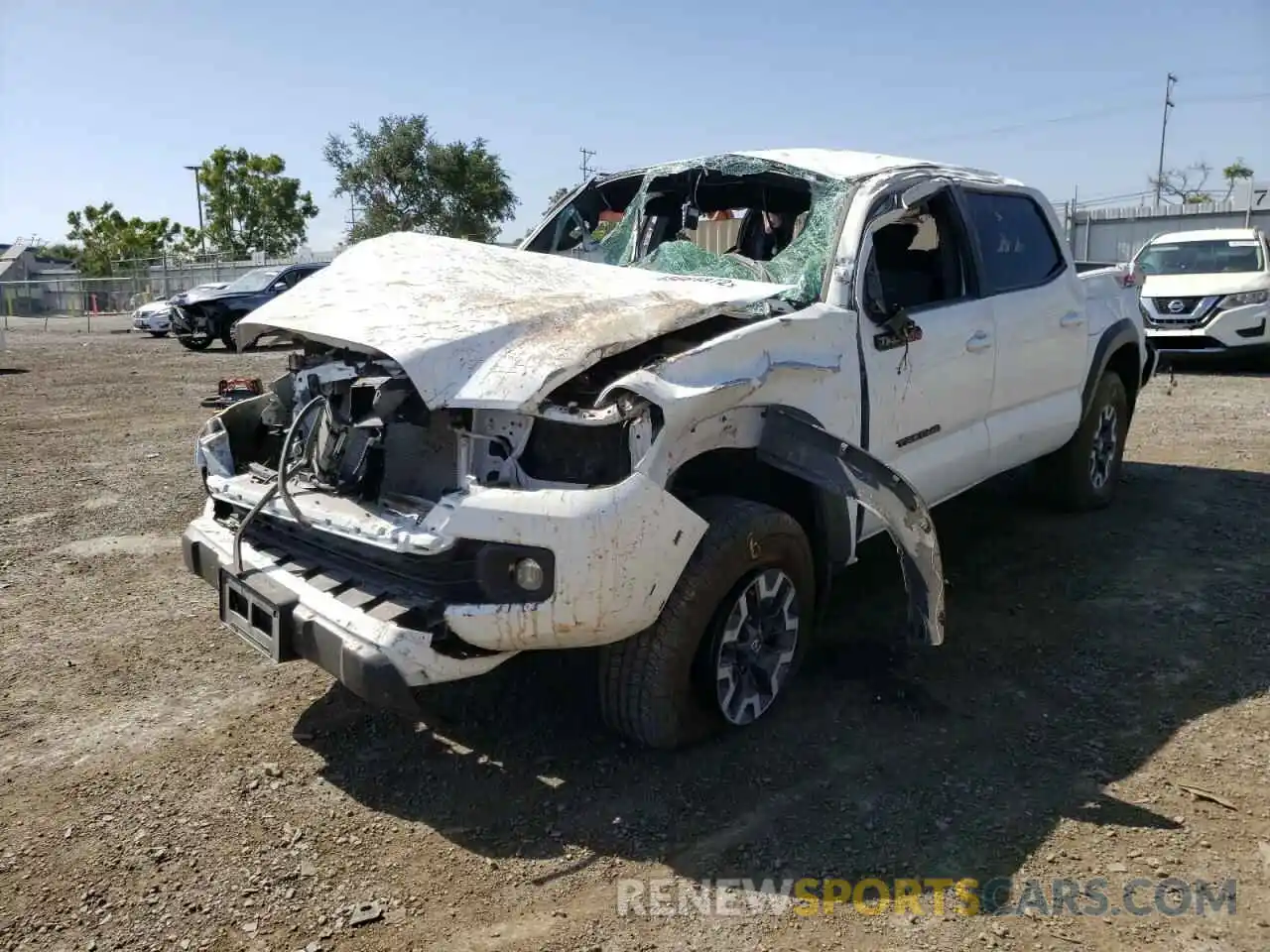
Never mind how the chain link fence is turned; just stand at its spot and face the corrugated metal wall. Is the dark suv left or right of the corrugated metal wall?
right

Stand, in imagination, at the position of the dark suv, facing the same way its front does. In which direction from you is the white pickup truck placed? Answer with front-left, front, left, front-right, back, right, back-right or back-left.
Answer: front-left

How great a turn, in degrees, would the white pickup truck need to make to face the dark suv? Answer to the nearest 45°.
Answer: approximately 90° to its right

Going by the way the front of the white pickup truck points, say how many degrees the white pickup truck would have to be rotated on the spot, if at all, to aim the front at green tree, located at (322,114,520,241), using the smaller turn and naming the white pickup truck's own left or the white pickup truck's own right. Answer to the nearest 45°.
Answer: approximately 135° to the white pickup truck's own right

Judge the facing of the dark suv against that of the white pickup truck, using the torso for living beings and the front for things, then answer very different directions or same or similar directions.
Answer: same or similar directions

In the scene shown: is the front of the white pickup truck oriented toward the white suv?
no

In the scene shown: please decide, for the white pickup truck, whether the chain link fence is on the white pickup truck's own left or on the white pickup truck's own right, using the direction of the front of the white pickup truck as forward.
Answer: on the white pickup truck's own right

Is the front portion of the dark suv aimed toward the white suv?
no

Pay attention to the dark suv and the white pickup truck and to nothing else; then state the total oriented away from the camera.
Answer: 0

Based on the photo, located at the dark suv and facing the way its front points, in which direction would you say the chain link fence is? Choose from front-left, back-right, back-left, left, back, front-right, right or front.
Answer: back-right

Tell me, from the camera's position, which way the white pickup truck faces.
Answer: facing the viewer and to the left of the viewer

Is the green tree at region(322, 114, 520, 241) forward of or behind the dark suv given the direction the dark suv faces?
behind

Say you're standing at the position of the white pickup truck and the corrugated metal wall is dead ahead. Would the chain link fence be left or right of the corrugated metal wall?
left
